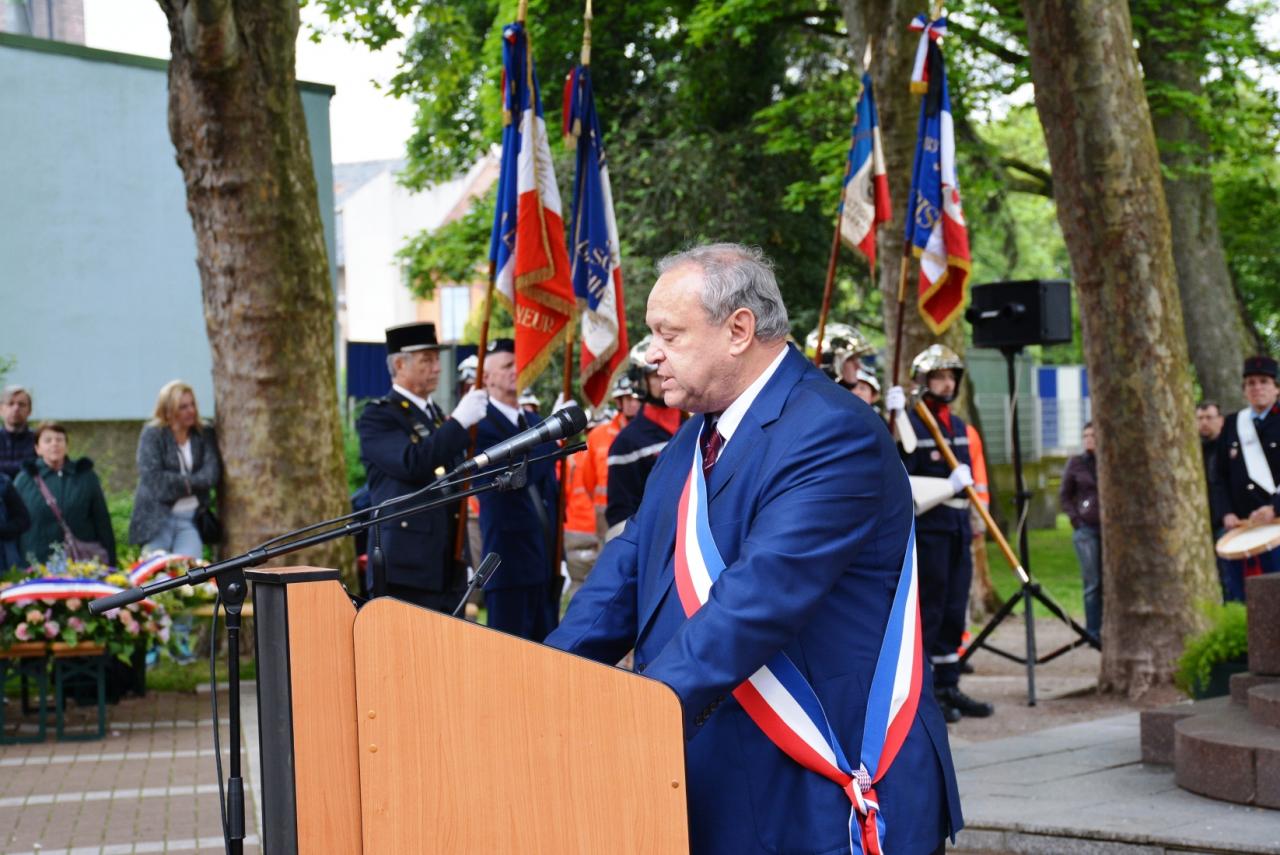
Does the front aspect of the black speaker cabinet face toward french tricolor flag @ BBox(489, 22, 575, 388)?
no

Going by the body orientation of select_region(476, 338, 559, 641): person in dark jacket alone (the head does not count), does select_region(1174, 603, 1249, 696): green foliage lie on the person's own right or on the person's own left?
on the person's own left

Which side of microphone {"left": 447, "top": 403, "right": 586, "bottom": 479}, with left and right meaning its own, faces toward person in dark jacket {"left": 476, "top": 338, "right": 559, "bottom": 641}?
left

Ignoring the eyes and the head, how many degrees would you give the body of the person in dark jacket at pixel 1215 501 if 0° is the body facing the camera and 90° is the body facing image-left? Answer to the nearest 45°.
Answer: approximately 45°

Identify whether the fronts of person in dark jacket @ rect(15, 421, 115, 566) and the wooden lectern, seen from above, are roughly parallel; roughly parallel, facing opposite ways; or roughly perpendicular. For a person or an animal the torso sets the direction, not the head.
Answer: roughly perpendicular

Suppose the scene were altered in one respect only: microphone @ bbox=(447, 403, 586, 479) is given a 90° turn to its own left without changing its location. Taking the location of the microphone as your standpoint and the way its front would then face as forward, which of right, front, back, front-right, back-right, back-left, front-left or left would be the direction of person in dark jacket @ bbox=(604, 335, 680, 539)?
front

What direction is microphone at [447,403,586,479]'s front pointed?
to the viewer's right

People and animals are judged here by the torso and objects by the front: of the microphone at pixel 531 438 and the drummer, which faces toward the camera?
the drummer

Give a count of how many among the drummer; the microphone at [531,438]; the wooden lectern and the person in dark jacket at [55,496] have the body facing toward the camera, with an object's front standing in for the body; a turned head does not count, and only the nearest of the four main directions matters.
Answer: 2

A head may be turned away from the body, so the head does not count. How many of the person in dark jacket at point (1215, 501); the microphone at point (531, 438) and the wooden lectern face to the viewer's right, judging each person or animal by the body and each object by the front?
1

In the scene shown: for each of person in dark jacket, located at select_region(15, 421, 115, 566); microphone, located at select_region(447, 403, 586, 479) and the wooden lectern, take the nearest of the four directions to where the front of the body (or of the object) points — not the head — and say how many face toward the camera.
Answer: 1

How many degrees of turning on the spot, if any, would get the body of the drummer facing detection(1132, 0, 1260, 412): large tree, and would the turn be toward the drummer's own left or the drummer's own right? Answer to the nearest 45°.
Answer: approximately 180°

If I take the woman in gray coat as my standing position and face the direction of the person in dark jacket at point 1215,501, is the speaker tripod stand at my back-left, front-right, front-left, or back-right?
front-right

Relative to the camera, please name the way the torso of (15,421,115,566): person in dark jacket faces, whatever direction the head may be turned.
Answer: toward the camera

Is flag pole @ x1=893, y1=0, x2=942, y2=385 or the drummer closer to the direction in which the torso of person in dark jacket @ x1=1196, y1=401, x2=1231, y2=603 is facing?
the flag pole

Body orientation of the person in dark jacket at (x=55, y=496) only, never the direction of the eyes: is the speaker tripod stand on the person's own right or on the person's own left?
on the person's own left
